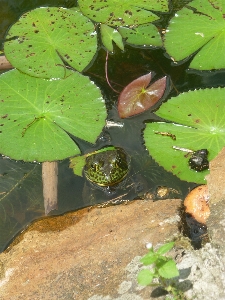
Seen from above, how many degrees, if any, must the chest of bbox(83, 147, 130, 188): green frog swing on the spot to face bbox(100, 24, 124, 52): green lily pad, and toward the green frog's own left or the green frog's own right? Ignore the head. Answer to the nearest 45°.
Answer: approximately 180°

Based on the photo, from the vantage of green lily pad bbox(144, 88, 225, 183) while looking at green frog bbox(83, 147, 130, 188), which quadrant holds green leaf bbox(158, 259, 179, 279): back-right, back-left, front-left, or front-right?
front-left

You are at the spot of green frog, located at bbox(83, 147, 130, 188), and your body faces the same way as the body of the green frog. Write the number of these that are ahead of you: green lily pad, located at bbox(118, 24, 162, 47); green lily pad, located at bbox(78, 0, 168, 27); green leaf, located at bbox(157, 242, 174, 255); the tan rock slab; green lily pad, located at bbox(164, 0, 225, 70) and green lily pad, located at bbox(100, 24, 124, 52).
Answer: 2

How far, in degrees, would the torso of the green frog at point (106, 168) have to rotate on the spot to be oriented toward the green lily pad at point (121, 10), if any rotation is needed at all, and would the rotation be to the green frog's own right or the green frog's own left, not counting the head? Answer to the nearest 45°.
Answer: approximately 180°

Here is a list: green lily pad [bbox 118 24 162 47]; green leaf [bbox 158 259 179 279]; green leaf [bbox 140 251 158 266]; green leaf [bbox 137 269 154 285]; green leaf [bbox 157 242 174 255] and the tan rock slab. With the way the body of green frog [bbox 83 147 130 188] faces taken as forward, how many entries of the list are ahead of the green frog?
5

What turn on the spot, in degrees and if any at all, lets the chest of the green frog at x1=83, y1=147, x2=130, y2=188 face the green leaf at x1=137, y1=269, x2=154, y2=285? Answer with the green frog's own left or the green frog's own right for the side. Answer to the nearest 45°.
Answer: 0° — it already faces it

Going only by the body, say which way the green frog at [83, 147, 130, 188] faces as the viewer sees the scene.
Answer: toward the camera

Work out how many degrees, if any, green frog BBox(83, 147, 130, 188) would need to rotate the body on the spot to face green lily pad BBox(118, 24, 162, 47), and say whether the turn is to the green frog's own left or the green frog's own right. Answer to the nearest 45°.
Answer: approximately 180°

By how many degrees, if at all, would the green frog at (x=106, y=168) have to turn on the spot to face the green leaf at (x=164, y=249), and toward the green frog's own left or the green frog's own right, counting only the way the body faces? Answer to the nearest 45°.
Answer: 0° — it already faces it

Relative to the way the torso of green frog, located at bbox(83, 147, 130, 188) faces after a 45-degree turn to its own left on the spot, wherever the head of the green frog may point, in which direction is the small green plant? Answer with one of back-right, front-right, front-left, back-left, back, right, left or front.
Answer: front-right

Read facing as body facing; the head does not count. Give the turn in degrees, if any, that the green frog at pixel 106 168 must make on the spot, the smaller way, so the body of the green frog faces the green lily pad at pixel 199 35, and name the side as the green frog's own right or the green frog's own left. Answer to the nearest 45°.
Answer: approximately 135° to the green frog's own left

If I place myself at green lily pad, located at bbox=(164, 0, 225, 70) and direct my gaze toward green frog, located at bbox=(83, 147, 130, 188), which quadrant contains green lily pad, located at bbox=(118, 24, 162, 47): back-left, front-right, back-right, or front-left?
front-right

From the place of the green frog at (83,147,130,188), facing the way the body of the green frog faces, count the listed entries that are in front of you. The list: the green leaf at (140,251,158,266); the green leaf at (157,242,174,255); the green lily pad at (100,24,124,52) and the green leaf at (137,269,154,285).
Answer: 3

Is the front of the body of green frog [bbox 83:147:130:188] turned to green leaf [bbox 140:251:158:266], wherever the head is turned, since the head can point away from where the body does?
yes

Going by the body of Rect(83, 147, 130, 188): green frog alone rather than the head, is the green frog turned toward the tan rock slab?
yes
